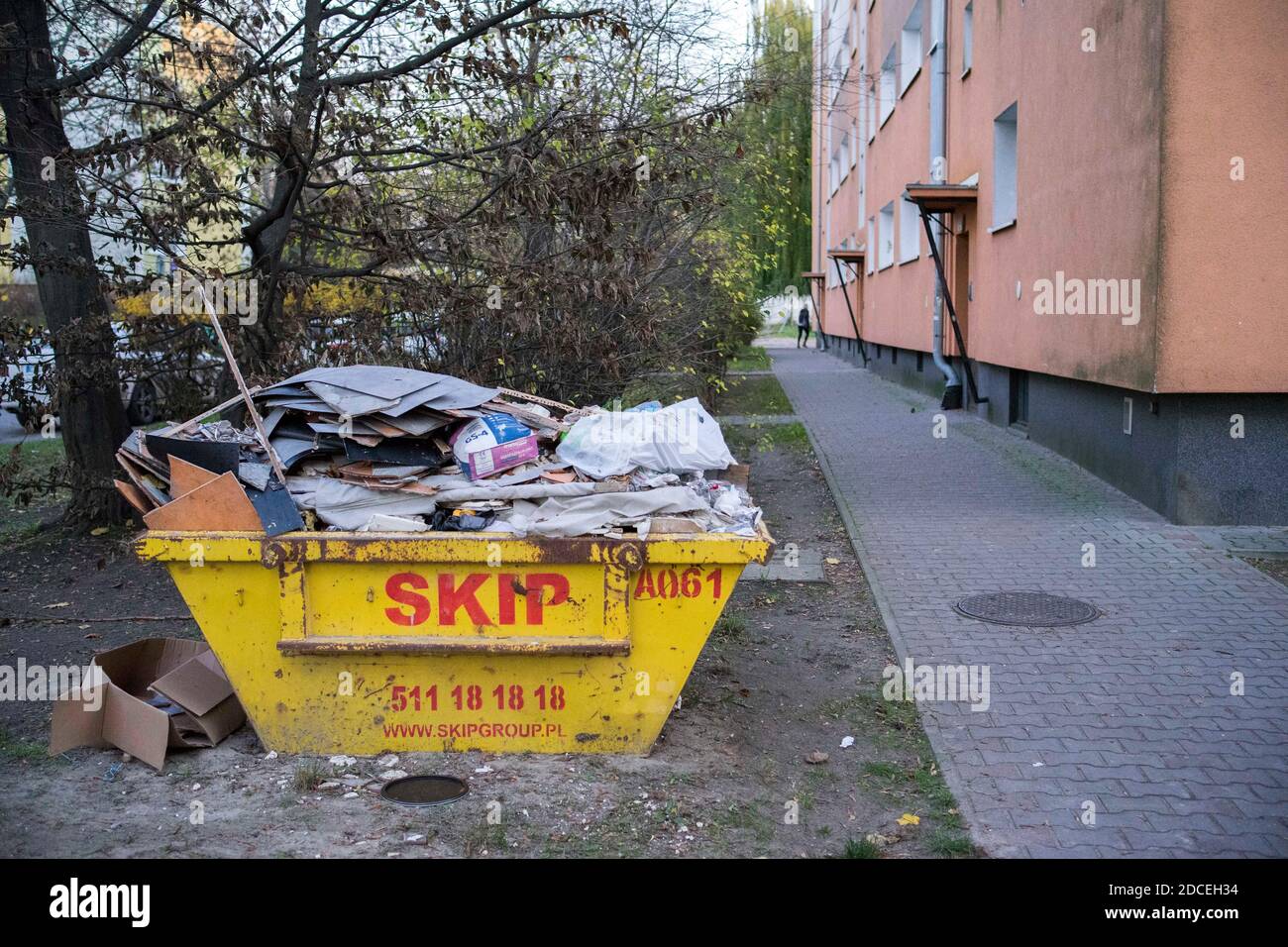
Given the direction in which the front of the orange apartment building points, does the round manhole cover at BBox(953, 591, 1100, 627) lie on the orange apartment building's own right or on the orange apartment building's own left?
on the orange apartment building's own left

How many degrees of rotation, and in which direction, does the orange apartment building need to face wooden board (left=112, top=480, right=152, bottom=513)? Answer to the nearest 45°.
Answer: approximately 45° to its left

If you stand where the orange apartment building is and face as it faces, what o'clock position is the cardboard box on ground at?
The cardboard box on ground is roughly at 10 o'clock from the orange apartment building.

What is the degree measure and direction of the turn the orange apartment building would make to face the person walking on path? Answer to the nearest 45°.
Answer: approximately 90° to its right

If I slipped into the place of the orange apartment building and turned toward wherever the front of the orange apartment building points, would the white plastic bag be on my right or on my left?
on my left

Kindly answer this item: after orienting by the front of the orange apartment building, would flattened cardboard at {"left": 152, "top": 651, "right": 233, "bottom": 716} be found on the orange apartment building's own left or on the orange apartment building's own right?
on the orange apartment building's own left

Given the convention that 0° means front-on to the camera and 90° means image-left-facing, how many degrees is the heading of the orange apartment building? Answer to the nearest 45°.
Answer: approximately 90°
